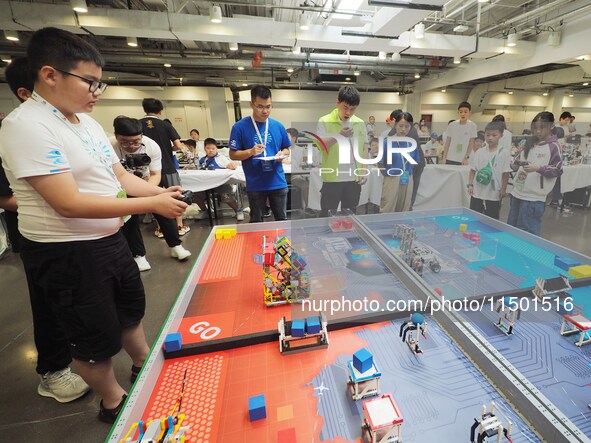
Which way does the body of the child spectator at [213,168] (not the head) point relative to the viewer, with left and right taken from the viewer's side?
facing the viewer

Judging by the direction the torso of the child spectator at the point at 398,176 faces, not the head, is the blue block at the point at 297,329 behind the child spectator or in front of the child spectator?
in front

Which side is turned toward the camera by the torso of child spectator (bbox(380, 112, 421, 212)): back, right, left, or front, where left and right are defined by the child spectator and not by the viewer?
front

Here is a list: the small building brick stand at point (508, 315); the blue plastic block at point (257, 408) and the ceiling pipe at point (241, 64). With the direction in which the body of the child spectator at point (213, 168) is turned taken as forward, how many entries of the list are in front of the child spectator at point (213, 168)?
2

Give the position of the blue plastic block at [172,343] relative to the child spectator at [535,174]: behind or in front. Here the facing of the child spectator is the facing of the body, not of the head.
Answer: in front

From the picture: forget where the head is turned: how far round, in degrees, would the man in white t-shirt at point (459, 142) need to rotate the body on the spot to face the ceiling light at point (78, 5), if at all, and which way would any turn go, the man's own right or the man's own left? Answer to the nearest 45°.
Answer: approximately 90° to the man's own right
